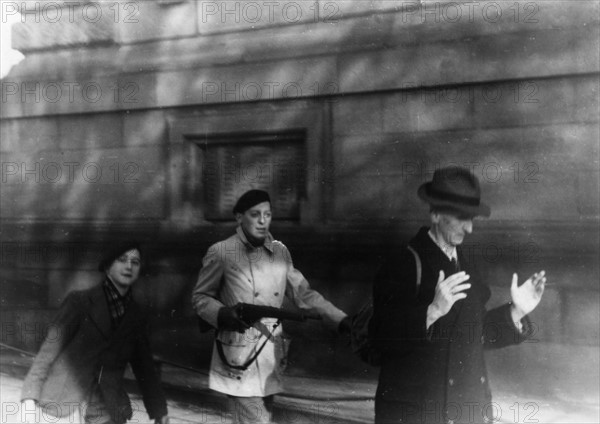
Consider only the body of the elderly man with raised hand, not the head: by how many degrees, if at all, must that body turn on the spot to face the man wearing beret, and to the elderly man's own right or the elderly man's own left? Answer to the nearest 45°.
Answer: approximately 135° to the elderly man's own right

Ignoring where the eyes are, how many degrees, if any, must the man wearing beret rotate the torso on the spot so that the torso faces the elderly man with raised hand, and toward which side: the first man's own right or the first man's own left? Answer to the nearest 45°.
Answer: approximately 45° to the first man's own left

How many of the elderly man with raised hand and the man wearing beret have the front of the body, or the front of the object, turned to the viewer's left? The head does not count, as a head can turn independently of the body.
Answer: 0

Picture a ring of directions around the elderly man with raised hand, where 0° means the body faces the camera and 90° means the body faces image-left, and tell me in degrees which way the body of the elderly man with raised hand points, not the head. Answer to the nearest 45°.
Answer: approximately 315°

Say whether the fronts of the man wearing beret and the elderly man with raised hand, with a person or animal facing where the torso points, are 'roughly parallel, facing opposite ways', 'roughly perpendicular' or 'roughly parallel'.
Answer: roughly parallel

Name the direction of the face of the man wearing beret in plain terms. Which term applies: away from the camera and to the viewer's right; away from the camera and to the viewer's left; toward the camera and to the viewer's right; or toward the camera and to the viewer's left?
toward the camera and to the viewer's right
